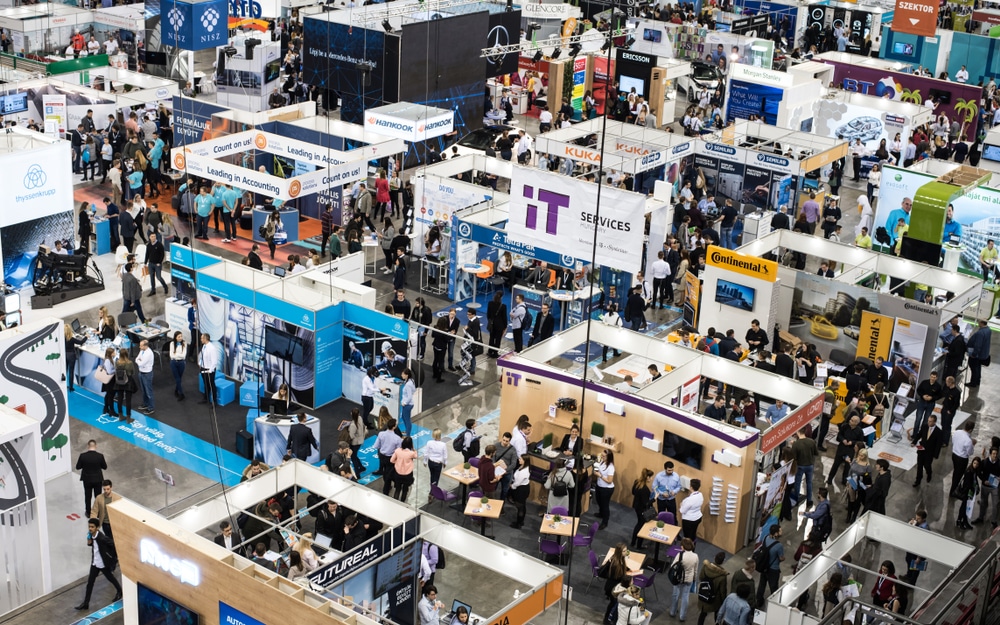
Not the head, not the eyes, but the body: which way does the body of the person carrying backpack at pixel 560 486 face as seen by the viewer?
away from the camera

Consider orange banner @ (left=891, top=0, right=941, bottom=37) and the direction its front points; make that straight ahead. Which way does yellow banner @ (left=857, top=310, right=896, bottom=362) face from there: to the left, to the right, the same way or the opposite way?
the same way

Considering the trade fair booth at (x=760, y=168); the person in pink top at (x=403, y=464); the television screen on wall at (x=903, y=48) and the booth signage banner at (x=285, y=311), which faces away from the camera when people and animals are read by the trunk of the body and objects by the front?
the person in pink top

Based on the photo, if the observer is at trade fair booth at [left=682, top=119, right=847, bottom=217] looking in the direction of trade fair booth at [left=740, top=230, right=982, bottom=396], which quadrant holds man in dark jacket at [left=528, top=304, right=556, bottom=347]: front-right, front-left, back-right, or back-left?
front-right

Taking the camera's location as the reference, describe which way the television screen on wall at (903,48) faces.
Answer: facing the viewer

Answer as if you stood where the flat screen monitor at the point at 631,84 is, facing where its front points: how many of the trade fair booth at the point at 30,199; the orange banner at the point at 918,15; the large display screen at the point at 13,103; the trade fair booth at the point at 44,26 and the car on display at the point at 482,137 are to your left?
1

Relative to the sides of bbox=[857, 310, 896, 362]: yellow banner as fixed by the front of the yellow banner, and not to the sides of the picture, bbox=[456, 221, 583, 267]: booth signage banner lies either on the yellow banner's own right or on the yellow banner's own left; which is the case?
on the yellow banner's own right

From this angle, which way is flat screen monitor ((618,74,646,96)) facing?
toward the camera

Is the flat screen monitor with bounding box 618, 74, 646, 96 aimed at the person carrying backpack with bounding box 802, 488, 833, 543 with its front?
yes

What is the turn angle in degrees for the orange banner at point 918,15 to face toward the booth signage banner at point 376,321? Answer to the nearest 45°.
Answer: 0° — it already faces it

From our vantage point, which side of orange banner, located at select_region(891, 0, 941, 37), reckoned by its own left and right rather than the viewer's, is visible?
front

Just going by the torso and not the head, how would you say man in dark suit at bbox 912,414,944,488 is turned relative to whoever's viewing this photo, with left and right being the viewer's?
facing the viewer and to the left of the viewer

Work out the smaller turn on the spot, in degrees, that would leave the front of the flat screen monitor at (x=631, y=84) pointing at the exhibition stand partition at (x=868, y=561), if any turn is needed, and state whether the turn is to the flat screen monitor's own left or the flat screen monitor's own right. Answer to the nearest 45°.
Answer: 0° — it already faces it

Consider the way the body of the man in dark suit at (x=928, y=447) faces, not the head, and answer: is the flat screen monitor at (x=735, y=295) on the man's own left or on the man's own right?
on the man's own right

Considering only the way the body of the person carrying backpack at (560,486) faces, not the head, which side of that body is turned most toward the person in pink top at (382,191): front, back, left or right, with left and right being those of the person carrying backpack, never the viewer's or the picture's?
front

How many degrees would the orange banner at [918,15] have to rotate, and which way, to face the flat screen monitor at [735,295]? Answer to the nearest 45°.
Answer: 0° — it already faces it

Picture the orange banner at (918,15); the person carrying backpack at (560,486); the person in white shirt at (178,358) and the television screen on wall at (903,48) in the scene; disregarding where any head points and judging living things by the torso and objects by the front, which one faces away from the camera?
the person carrying backpack
